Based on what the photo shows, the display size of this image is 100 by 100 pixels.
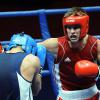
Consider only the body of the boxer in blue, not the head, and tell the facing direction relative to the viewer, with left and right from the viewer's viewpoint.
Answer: facing away from the viewer and to the right of the viewer

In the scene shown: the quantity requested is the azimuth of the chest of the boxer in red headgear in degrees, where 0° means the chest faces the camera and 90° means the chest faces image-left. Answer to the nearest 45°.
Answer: approximately 0°
